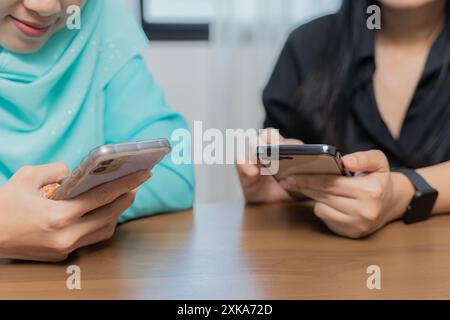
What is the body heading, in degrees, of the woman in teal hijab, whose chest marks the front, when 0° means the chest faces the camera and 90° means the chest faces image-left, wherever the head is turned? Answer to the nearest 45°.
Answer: approximately 0°

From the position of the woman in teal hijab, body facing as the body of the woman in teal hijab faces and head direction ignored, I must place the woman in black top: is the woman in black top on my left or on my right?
on my left
